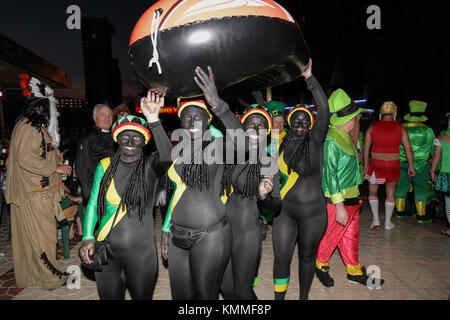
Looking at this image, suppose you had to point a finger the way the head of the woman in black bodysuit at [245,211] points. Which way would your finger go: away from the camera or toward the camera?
toward the camera

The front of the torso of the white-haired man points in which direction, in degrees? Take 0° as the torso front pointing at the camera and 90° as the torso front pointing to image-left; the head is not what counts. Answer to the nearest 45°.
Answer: approximately 315°

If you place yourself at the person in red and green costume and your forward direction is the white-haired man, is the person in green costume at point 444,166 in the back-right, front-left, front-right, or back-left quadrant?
back-right

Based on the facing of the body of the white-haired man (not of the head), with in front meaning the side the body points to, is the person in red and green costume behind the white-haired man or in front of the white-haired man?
in front

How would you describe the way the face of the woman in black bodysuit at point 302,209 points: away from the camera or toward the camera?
toward the camera

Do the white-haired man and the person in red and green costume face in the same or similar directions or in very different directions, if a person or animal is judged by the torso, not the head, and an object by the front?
same or similar directions

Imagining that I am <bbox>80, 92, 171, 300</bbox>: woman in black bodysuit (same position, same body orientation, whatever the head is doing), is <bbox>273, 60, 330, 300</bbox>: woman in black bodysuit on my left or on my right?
on my left

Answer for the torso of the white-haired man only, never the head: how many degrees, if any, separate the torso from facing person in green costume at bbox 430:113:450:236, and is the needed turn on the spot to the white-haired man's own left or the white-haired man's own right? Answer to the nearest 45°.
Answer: approximately 45° to the white-haired man's own left

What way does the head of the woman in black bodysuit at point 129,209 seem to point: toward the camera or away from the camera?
toward the camera

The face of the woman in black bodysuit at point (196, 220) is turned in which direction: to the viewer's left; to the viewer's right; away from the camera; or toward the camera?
toward the camera

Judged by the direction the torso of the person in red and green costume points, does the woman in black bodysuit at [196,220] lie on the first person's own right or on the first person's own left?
on the first person's own right

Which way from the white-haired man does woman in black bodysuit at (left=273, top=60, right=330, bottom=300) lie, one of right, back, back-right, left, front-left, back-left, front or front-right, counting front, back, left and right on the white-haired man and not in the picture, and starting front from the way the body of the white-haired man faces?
front

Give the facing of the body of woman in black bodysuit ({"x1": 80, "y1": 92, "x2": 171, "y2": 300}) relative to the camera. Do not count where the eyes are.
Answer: toward the camera
